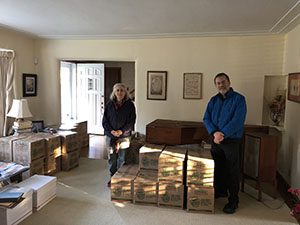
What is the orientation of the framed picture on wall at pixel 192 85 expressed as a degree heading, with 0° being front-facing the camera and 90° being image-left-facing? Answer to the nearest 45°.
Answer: approximately 0°

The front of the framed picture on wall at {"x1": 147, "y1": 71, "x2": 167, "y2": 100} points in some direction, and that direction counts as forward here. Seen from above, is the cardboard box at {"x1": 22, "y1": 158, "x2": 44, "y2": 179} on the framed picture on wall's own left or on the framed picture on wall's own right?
on the framed picture on wall's own right

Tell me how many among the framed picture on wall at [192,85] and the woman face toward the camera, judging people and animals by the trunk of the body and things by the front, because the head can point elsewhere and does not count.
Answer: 2

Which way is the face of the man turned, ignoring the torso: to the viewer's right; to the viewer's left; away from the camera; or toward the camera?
toward the camera

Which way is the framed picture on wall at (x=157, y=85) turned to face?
toward the camera

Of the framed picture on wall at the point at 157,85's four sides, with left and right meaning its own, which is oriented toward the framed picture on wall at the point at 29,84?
right

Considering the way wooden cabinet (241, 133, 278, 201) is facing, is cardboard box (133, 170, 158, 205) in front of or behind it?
in front

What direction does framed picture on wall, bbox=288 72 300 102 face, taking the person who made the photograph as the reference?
facing the viewer and to the left of the viewer

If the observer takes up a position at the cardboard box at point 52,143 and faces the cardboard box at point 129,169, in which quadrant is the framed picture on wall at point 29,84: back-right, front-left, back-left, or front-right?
back-left

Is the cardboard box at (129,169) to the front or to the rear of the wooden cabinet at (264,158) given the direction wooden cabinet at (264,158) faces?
to the front

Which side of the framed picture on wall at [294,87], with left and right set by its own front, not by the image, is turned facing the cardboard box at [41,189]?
front

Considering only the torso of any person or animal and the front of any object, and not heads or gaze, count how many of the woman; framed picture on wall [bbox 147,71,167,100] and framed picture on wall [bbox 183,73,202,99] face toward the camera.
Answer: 3

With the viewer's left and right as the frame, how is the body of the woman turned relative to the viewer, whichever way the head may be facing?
facing the viewer

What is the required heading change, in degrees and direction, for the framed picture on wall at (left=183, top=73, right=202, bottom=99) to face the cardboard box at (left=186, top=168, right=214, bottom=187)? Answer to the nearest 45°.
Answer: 0° — it already faces it

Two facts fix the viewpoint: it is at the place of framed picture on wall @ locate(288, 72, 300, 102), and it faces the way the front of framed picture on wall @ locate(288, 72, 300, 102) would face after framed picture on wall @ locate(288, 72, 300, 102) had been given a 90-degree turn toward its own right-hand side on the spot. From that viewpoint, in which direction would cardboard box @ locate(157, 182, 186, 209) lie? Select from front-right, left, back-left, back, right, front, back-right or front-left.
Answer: left

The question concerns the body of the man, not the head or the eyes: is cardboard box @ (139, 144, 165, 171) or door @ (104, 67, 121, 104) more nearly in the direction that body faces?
the cardboard box

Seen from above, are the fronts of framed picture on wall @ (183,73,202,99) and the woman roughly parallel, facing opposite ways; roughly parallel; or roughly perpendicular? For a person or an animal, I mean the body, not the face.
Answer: roughly parallel

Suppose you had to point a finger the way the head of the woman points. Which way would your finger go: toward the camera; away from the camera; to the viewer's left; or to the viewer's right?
toward the camera
